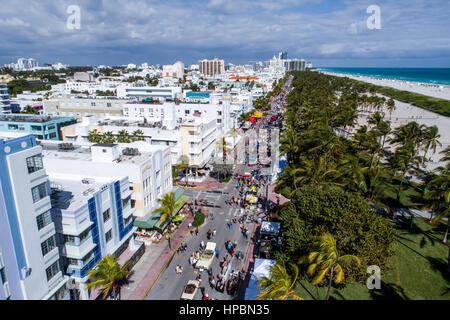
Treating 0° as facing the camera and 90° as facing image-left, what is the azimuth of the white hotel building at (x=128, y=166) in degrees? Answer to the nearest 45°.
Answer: approximately 315°

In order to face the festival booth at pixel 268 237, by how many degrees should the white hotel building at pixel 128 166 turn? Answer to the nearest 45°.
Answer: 0° — it already faces it

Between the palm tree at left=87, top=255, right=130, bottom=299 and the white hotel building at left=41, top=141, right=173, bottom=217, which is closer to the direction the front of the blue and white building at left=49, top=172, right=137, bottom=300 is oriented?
the palm tree

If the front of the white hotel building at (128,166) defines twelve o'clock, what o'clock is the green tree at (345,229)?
The green tree is roughly at 12 o'clock from the white hotel building.

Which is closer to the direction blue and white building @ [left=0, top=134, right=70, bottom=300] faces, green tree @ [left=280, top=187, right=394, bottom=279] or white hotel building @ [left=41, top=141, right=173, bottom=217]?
the green tree

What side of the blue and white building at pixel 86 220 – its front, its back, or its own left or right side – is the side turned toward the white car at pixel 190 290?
front

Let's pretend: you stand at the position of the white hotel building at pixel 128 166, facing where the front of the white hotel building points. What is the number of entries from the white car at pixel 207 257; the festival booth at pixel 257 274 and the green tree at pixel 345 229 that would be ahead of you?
3

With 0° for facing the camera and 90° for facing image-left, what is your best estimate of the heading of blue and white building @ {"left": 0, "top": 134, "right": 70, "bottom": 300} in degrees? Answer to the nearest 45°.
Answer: approximately 315°

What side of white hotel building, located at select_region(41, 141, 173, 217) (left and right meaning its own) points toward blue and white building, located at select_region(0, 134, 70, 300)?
right

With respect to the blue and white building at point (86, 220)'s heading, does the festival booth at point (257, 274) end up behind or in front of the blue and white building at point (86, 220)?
in front
